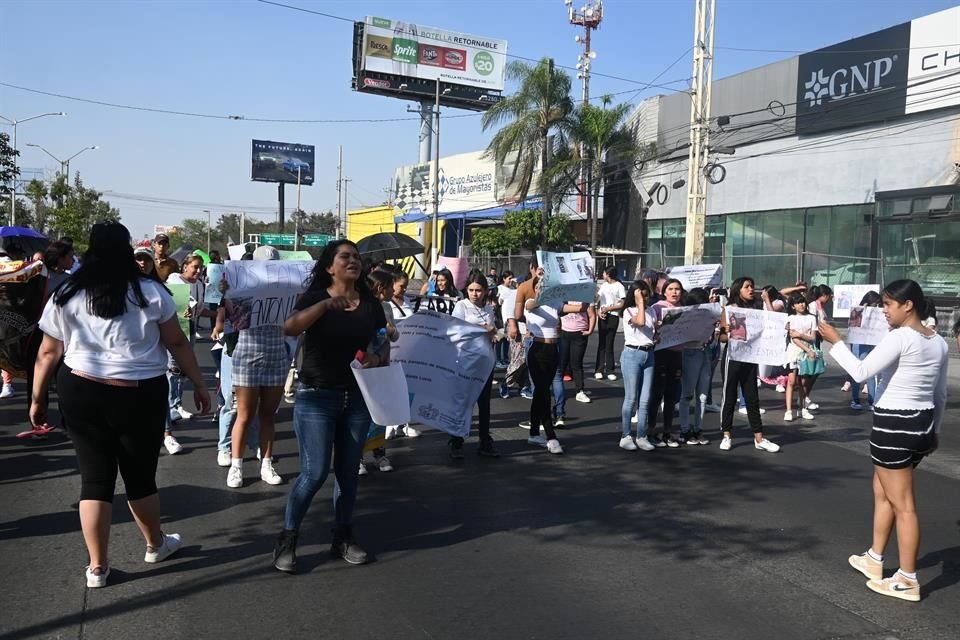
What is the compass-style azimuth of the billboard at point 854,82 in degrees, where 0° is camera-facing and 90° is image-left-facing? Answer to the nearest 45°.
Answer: approximately 45°

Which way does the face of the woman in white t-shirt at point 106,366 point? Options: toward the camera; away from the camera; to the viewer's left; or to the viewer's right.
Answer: away from the camera

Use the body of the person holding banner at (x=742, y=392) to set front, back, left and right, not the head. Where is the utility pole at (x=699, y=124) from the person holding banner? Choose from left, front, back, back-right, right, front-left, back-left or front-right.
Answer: back-left

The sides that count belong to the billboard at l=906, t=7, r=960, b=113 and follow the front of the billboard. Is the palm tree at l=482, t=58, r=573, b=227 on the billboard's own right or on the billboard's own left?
on the billboard's own right

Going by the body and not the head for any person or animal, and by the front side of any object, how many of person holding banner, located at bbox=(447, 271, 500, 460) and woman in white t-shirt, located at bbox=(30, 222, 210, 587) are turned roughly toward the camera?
1

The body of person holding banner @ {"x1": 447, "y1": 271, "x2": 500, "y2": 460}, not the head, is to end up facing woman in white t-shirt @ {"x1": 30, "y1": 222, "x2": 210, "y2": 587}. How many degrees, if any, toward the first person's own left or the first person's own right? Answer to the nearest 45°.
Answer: approximately 45° to the first person's own right

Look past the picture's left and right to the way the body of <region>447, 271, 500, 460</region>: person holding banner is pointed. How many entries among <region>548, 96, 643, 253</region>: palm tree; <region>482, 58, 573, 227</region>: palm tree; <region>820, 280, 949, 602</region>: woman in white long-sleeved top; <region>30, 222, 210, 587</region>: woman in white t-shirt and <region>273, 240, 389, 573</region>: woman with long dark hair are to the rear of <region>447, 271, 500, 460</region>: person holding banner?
2

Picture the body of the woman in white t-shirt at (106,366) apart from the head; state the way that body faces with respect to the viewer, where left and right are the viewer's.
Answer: facing away from the viewer

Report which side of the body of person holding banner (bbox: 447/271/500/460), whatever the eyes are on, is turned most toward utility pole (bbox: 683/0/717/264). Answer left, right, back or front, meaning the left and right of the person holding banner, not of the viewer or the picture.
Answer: back

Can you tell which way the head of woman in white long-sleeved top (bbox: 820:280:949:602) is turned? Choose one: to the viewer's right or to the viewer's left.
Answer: to the viewer's left

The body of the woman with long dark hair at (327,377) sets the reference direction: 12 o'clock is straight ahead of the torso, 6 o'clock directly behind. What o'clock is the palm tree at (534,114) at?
The palm tree is roughly at 8 o'clock from the woman with long dark hair.

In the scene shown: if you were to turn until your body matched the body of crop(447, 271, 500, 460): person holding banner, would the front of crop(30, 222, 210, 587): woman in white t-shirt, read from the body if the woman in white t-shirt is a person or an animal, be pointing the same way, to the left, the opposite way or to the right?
the opposite way

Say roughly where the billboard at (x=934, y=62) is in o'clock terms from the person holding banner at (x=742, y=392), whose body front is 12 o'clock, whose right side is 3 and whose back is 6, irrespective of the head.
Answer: The billboard is roughly at 8 o'clock from the person holding banner.

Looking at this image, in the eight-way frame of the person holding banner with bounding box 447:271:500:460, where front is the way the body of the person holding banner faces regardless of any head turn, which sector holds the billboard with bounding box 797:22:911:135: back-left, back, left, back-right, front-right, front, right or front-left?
back-left

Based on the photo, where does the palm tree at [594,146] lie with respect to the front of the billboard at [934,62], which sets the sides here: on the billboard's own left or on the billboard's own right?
on the billboard's own right
